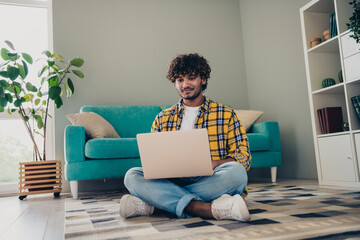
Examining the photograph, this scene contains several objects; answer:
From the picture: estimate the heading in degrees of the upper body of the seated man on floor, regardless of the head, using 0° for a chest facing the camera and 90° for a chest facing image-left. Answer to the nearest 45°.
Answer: approximately 0°

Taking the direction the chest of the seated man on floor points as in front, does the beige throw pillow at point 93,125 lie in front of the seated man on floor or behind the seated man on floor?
behind

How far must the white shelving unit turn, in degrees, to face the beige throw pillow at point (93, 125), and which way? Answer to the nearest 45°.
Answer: approximately 45° to its right

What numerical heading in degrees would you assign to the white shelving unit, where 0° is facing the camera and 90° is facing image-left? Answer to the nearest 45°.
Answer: approximately 45°

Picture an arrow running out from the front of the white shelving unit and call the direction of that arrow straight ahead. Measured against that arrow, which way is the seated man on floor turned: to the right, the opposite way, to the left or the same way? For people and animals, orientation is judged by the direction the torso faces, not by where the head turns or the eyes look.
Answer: to the left

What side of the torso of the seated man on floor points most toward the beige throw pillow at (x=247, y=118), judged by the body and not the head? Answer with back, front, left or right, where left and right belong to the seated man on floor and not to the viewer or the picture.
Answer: back

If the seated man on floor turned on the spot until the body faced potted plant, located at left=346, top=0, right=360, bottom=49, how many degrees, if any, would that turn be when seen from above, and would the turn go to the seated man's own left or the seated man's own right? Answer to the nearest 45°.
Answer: approximately 135° to the seated man's own left

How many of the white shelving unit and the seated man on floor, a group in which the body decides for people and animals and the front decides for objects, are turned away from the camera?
0

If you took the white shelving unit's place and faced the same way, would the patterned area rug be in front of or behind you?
in front

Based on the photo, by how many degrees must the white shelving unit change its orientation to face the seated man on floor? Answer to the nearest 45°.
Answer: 0° — it already faces them

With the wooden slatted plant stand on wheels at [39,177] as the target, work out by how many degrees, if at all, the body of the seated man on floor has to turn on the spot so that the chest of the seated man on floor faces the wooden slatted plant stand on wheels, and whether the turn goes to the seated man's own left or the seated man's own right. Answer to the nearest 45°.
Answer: approximately 135° to the seated man's own right

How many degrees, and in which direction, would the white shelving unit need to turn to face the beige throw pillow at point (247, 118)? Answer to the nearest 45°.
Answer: approximately 90° to its right
